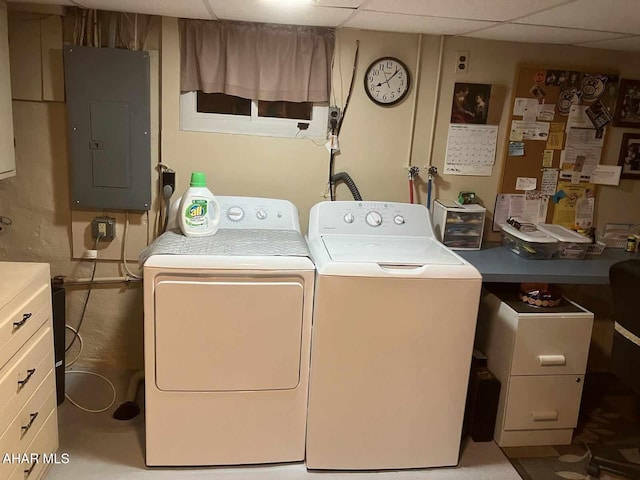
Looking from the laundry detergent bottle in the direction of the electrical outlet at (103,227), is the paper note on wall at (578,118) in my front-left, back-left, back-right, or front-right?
back-right

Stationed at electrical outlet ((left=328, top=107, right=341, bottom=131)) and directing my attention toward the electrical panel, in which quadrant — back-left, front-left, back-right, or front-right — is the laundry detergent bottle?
front-left

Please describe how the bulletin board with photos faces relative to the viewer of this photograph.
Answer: facing the viewer

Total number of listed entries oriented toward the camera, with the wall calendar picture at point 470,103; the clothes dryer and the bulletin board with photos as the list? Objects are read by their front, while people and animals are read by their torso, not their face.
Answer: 3

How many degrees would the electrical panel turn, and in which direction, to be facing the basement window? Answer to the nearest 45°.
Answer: approximately 90° to its left

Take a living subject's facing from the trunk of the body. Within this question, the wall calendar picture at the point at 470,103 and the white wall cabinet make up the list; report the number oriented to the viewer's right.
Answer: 1

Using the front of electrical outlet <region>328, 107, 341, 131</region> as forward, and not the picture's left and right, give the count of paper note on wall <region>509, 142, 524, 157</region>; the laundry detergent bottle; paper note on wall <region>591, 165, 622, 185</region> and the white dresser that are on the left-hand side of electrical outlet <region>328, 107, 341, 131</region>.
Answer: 2

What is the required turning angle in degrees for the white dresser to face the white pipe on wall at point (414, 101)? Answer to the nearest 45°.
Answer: approximately 45° to its left

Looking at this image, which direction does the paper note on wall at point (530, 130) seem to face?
toward the camera

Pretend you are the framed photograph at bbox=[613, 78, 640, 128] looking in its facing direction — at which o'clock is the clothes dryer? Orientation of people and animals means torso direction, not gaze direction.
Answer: The clothes dryer is roughly at 3 o'clock from the framed photograph.

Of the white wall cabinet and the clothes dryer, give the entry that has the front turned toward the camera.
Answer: the clothes dryer

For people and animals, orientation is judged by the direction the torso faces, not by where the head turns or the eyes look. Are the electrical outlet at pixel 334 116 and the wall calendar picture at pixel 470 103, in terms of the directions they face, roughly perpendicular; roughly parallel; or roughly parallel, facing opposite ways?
roughly parallel

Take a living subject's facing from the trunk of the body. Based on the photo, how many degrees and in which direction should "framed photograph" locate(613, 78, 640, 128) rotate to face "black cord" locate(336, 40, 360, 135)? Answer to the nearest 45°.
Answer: approximately 45° to its right

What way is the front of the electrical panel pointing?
toward the camera

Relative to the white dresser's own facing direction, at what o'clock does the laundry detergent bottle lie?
The laundry detergent bottle is roughly at 10 o'clock from the white dresser.

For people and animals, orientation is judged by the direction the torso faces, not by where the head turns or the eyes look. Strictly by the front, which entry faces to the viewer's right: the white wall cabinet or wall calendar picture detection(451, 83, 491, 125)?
the white wall cabinet

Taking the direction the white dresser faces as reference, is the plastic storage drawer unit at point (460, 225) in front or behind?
in front
